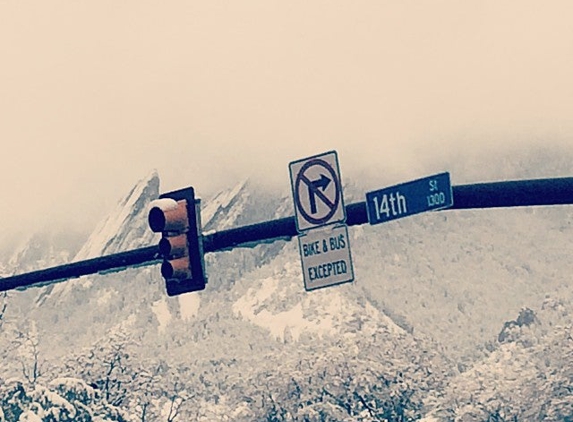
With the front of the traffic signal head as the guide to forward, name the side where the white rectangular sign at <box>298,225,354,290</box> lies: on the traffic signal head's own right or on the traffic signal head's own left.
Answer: on the traffic signal head's own left

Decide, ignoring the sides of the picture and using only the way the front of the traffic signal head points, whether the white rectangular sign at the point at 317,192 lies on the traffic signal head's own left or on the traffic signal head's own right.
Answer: on the traffic signal head's own left

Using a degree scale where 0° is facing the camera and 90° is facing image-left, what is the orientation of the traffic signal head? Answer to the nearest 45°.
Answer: approximately 45°

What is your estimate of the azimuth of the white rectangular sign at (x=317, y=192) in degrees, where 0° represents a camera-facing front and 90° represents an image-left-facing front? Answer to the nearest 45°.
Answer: approximately 45°

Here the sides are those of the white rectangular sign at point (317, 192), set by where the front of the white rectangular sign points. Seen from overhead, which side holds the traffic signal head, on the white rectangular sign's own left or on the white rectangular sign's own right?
on the white rectangular sign's own right
